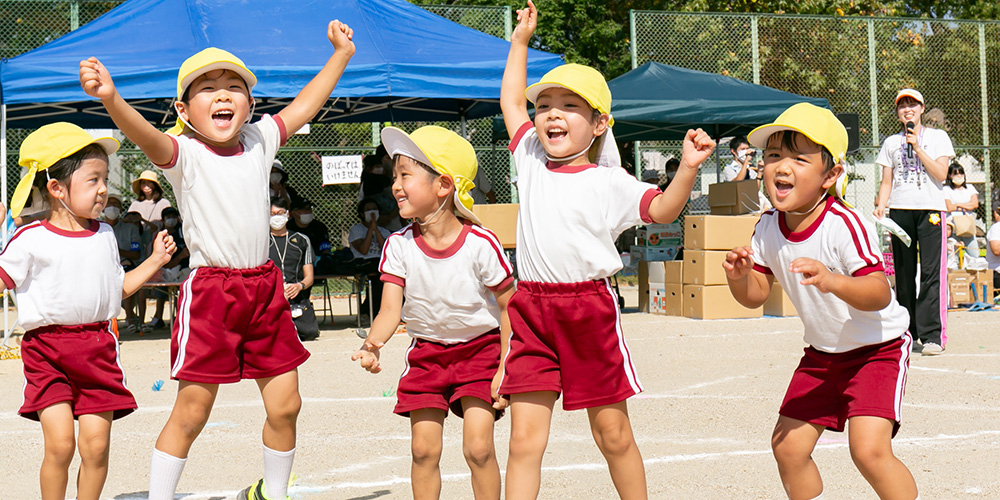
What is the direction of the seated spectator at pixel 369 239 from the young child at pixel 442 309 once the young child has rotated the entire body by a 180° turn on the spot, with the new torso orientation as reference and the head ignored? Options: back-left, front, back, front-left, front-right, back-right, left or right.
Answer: front

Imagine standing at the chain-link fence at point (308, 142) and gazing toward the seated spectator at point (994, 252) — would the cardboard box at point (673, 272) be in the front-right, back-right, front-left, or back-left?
front-right

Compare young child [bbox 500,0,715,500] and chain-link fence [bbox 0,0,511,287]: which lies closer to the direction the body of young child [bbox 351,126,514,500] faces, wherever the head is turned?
the young child

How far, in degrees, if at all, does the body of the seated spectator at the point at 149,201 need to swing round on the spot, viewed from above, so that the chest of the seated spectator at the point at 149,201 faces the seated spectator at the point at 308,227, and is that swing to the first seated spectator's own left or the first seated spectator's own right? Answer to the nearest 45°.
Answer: approximately 45° to the first seated spectator's own left

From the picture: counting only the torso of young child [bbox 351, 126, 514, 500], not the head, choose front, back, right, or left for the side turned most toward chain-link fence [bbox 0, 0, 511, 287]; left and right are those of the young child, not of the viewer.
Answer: back

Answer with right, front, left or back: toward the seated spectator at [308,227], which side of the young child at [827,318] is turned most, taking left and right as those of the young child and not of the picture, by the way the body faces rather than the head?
right

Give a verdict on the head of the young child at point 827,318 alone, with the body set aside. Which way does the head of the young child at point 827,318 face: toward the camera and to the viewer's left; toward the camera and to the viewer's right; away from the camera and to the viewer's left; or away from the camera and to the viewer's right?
toward the camera and to the viewer's left

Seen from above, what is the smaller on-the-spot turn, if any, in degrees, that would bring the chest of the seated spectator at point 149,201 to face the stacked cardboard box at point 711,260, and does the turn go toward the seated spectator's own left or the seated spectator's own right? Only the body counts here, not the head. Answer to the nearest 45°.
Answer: approximately 45° to the seated spectator's own left

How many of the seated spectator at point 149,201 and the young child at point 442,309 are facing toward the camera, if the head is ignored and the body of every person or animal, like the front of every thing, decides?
2

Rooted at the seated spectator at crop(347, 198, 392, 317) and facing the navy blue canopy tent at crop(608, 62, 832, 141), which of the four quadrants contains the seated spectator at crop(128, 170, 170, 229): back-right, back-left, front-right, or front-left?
back-left

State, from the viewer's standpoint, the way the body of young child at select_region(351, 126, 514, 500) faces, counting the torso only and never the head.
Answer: toward the camera

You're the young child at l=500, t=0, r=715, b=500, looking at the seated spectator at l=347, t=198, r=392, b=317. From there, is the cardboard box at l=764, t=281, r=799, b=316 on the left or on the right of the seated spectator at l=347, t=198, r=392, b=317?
right

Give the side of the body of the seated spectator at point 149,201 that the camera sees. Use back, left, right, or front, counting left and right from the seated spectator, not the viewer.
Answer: front

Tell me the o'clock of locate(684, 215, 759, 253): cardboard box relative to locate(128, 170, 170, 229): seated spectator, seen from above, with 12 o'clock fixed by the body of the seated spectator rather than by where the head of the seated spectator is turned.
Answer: The cardboard box is roughly at 10 o'clock from the seated spectator.

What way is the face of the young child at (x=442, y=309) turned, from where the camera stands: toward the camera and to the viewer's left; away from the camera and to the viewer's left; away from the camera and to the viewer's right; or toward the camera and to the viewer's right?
toward the camera and to the viewer's left

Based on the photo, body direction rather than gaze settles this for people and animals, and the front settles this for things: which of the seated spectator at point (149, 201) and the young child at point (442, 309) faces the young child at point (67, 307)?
the seated spectator

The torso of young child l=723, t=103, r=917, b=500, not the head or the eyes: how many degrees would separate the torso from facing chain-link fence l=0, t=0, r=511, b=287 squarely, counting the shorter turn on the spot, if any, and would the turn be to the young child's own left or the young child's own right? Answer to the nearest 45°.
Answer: approximately 90° to the young child's own right

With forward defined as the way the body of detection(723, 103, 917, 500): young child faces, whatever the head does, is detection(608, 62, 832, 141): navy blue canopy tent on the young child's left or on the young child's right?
on the young child's right

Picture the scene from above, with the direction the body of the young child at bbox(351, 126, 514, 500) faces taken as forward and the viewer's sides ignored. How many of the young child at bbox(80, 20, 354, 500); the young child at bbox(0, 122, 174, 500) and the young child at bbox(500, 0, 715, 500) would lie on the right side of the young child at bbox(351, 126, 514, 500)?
2

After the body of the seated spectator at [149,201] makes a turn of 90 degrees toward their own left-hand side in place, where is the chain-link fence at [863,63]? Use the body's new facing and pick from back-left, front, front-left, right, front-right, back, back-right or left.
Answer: front

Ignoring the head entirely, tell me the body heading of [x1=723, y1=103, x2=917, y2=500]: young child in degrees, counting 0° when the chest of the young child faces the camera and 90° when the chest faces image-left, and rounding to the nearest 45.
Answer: approximately 45°
